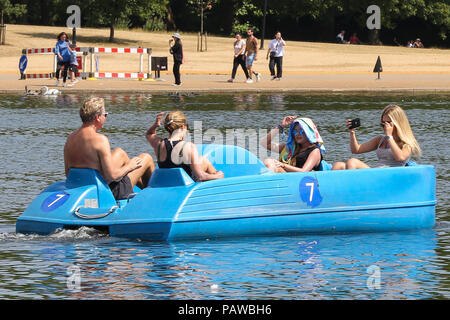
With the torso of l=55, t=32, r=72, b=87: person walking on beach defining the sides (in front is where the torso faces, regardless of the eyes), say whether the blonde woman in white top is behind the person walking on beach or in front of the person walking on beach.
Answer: in front

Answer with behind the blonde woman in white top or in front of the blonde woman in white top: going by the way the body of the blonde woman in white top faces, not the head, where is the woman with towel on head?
in front

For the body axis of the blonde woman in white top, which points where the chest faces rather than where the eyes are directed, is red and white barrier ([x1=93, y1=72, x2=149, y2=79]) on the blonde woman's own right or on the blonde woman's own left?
on the blonde woman's own right

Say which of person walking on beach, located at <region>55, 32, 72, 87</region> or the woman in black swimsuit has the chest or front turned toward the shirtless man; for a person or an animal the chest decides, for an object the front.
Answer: the person walking on beach

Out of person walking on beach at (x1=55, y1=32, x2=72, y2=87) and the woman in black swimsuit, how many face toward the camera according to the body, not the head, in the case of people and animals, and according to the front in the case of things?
1

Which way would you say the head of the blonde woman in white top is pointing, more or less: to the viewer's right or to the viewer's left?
to the viewer's left

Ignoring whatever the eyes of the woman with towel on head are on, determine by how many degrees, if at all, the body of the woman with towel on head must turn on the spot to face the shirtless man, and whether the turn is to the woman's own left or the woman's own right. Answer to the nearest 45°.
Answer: approximately 45° to the woman's own right

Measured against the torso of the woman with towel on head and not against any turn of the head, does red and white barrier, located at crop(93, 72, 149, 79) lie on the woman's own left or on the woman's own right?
on the woman's own right

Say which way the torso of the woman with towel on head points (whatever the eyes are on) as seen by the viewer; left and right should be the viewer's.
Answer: facing the viewer and to the left of the viewer
